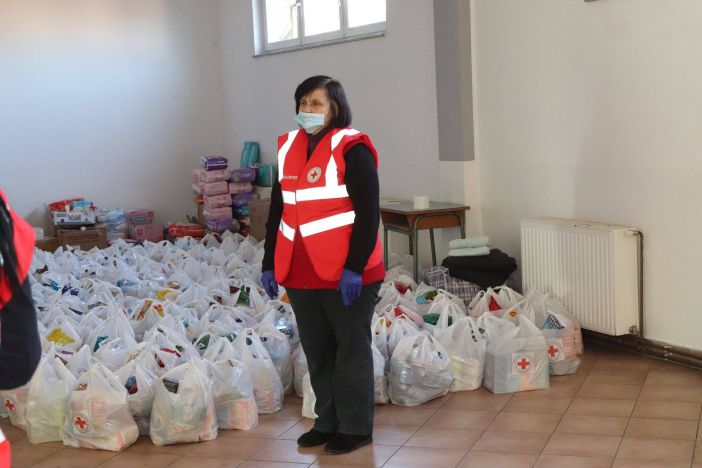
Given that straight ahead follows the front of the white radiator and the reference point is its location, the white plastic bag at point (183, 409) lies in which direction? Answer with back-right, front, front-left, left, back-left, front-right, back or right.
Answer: front

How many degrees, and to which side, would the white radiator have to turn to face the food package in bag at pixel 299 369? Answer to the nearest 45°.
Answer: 0° — it already faces it

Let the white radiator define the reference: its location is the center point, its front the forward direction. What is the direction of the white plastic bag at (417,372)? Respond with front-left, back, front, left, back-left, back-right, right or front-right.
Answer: front

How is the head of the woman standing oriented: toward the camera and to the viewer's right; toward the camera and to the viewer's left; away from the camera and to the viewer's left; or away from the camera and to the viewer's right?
toward the camera and to the viewer's left

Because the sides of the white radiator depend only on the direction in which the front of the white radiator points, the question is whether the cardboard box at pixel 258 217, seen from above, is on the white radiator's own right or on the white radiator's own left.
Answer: on the white radiator's own right

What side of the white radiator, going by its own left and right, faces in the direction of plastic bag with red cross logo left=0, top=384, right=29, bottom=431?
front

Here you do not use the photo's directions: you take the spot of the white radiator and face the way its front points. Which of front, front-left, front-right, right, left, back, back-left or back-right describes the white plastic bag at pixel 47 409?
front

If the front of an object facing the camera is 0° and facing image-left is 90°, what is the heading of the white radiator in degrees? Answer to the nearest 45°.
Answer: approximately 45°

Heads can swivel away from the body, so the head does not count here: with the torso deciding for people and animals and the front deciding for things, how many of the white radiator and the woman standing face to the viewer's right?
0

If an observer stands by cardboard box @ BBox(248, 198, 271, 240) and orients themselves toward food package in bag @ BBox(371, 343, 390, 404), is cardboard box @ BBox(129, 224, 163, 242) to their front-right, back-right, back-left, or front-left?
back-right

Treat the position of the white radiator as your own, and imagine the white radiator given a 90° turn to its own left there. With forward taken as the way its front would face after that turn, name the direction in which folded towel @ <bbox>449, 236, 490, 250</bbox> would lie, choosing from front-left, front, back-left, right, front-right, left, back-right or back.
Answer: back

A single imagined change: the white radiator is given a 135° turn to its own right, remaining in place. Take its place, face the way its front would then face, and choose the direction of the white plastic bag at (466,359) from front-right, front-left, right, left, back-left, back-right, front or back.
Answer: back-left

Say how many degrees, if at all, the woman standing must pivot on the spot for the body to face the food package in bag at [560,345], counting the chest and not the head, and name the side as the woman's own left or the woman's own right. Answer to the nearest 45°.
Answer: approximately 180°

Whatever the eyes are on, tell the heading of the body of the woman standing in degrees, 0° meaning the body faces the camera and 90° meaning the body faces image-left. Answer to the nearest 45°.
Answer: approximately 45°

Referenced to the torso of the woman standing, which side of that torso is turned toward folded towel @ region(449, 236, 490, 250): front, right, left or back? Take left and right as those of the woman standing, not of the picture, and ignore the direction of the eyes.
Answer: back
